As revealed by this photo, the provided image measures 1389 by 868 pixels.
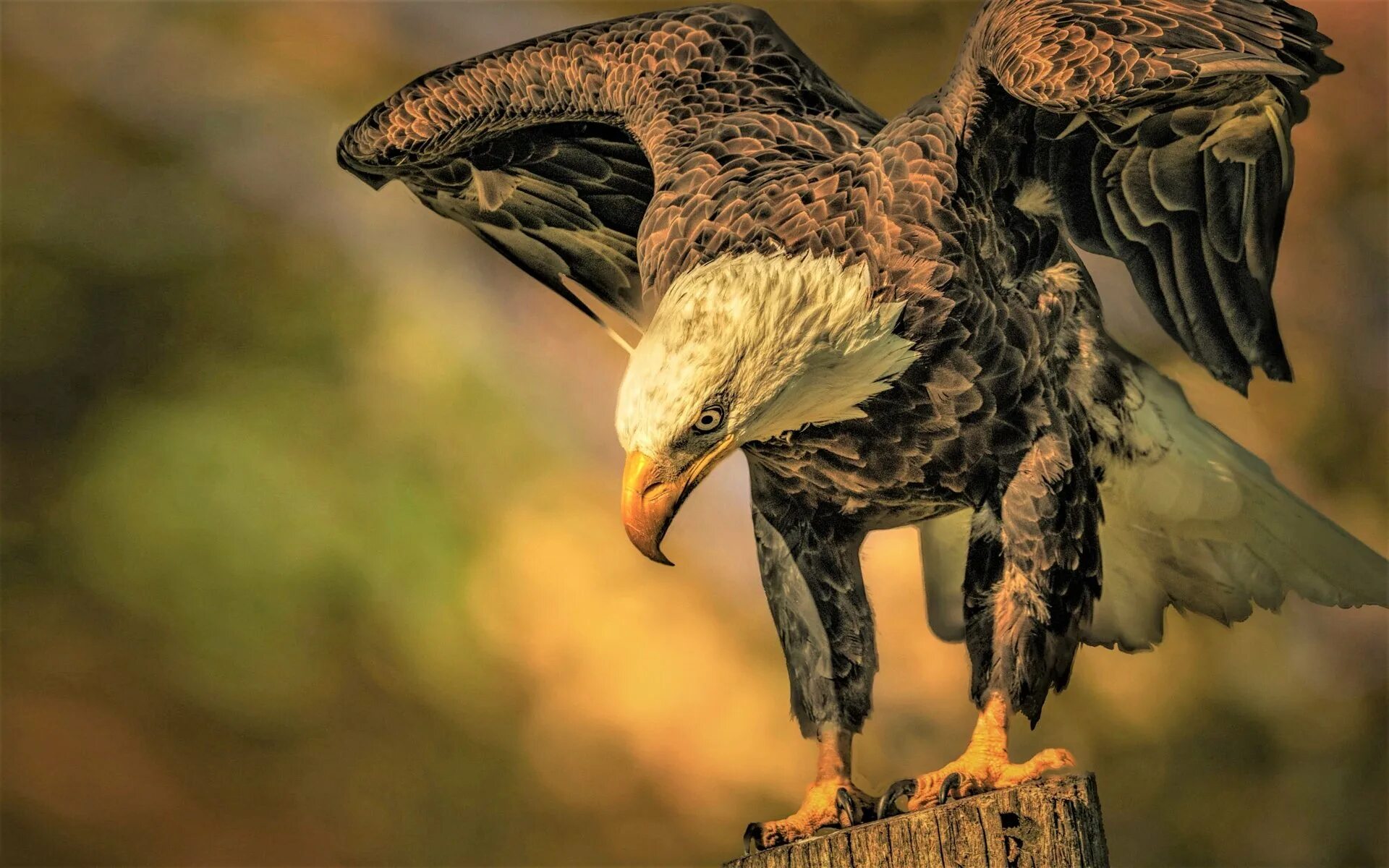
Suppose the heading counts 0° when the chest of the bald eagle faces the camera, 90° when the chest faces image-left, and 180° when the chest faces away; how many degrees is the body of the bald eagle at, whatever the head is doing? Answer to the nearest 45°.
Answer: approximately 45°
